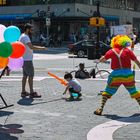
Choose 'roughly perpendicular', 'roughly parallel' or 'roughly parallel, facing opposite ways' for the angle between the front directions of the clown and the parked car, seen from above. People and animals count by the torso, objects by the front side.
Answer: roughly perpendicular
